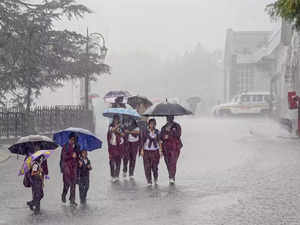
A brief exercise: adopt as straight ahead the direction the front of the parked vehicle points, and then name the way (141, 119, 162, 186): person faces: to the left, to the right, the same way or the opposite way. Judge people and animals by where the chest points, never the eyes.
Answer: to the left

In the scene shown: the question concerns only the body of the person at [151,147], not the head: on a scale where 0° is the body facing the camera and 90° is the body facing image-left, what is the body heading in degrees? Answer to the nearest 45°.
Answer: approximately 0°

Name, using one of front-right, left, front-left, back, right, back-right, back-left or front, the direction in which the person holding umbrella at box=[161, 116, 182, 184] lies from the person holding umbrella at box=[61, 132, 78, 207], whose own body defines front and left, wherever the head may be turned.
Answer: left

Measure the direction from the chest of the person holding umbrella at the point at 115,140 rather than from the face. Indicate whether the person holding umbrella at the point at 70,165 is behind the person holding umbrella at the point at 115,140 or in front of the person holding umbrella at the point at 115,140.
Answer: in front

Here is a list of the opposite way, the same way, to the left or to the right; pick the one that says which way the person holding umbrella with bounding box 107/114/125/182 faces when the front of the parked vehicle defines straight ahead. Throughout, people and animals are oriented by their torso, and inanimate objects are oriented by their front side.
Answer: to the left

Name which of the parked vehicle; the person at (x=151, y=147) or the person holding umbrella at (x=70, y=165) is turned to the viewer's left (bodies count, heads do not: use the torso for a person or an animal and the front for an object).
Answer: the parked vehicle

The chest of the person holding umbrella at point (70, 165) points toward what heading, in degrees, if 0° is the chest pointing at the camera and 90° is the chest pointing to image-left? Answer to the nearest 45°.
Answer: approximately 315°

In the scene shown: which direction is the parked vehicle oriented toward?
to the viewer's left

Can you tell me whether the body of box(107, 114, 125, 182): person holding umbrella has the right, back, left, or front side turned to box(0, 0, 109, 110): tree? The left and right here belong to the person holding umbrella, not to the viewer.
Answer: back
